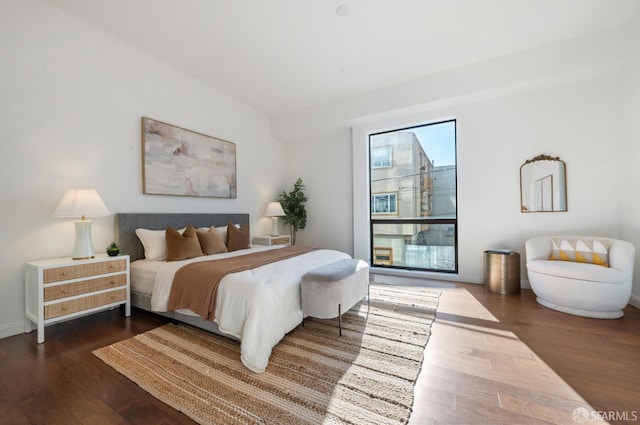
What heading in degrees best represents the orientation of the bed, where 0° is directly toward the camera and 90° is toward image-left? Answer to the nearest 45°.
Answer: approximately 315°

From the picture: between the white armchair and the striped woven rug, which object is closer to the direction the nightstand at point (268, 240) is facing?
the white armchair

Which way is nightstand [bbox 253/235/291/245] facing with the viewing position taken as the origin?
facing the viewer and to the right of the viewer

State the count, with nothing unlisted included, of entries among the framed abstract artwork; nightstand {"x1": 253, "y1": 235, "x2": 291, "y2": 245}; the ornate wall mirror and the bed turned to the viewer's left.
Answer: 0

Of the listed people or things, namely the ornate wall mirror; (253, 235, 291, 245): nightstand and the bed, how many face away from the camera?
0

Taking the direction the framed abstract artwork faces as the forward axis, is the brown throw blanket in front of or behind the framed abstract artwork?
in front

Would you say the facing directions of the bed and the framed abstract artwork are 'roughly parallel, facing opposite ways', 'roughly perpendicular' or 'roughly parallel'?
roughly parallel

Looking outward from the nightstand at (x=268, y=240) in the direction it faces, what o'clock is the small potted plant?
The small potted plant is roughly at 3 o'clock from the nightstand.

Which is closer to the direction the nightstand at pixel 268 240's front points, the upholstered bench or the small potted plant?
the upholstered bench

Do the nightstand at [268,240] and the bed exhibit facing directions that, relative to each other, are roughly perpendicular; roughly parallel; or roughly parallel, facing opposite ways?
roughly parallel

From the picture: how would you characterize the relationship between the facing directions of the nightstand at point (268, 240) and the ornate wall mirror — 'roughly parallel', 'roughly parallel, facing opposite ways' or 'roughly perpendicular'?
roughly perpendicular

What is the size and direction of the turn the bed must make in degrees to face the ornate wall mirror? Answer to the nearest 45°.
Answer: approximately 45° to its left

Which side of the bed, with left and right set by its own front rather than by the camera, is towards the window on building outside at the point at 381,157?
left

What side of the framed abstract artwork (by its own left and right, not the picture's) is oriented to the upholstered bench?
front

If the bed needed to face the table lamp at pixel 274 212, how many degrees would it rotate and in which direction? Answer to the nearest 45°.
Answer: approximately 135° to its left

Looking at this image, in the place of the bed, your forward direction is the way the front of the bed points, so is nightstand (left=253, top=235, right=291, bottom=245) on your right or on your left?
on your left

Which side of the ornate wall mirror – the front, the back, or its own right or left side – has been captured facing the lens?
front
